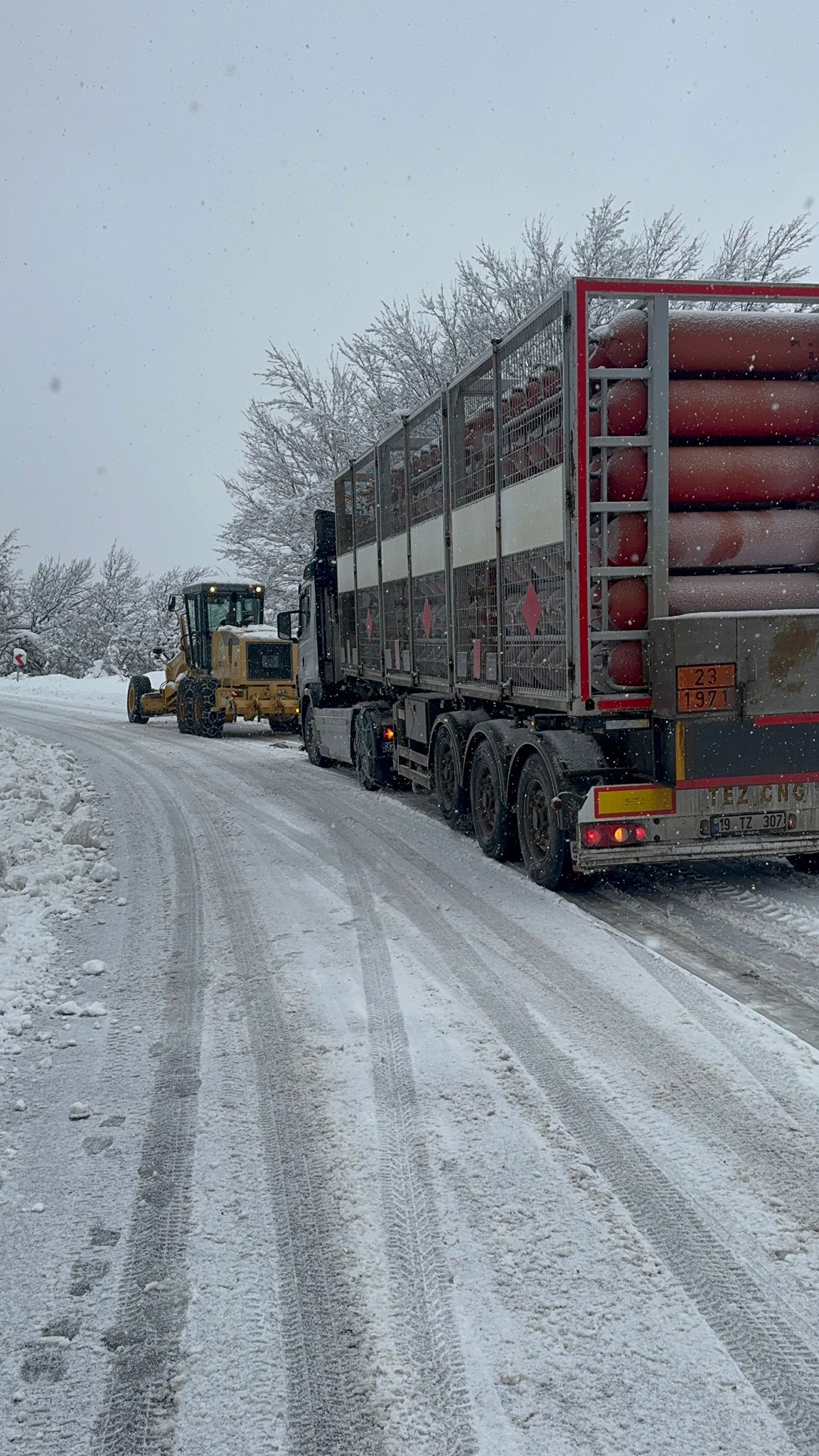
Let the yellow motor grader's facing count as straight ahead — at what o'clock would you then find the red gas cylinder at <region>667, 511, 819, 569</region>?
The red gas cylinder is roughly at 7 o'clock from the yellow motor grader.

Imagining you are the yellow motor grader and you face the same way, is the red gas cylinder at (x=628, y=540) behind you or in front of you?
behind

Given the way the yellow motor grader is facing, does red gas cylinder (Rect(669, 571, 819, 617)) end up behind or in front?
behind

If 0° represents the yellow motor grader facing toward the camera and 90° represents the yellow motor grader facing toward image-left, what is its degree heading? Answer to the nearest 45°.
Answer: approximately 135°

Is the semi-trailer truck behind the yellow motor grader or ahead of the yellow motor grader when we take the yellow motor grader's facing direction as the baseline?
behind
